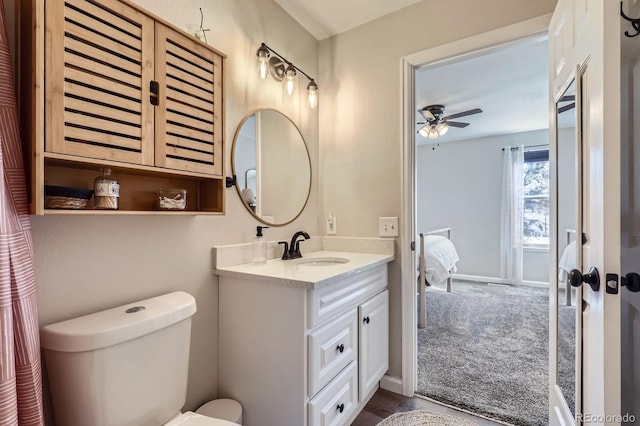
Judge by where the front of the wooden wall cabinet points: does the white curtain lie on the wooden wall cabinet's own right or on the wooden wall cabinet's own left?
on the wooden wall cabinet's own left

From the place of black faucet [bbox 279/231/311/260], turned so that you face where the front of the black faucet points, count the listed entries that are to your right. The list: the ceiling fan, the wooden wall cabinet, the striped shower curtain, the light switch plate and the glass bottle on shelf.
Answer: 3

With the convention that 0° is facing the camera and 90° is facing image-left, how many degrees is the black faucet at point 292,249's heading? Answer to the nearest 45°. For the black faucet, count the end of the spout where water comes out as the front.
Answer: approximately 315°

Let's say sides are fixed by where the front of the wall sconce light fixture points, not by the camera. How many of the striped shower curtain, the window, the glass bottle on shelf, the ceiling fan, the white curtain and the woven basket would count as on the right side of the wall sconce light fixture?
3

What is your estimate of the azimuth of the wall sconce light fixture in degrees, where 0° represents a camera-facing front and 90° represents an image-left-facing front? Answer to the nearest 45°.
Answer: approximately 315°

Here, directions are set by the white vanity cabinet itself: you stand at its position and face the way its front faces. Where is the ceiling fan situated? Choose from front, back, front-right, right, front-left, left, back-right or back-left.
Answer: left

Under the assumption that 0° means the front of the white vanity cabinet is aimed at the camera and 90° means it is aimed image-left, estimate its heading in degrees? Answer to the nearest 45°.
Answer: approximately 315°

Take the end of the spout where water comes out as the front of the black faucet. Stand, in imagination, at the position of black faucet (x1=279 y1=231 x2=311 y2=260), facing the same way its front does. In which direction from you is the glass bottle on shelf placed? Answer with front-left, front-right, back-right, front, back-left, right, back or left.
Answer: right

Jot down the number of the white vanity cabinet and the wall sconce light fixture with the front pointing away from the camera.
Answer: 0

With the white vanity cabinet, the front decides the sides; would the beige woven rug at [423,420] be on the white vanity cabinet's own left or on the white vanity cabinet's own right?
on the white vanity cabinet's own left
